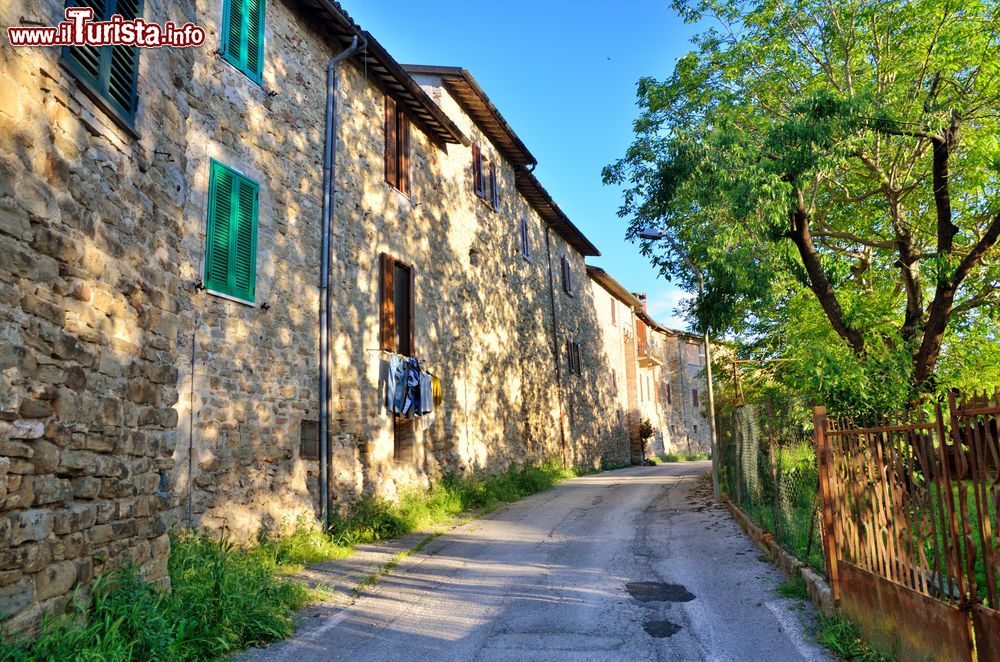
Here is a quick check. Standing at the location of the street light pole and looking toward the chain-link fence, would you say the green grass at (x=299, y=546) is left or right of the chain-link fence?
right

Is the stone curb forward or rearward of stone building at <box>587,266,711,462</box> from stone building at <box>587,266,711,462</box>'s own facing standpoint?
forward

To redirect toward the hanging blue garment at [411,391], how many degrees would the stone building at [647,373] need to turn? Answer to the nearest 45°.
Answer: approximately 45° to its right

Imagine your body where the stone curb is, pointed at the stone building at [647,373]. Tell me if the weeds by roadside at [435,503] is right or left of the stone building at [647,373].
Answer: left

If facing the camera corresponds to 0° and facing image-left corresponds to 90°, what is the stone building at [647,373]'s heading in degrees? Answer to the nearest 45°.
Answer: approximately 315°

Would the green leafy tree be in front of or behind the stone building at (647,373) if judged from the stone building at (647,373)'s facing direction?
in front

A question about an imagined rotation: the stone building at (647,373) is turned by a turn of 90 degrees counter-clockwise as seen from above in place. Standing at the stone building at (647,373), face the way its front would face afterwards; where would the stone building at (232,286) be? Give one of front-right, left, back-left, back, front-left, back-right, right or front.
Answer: back-right

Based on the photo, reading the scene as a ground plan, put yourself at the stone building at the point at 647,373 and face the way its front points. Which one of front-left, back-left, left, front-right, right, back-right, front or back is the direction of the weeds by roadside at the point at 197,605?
front-right
